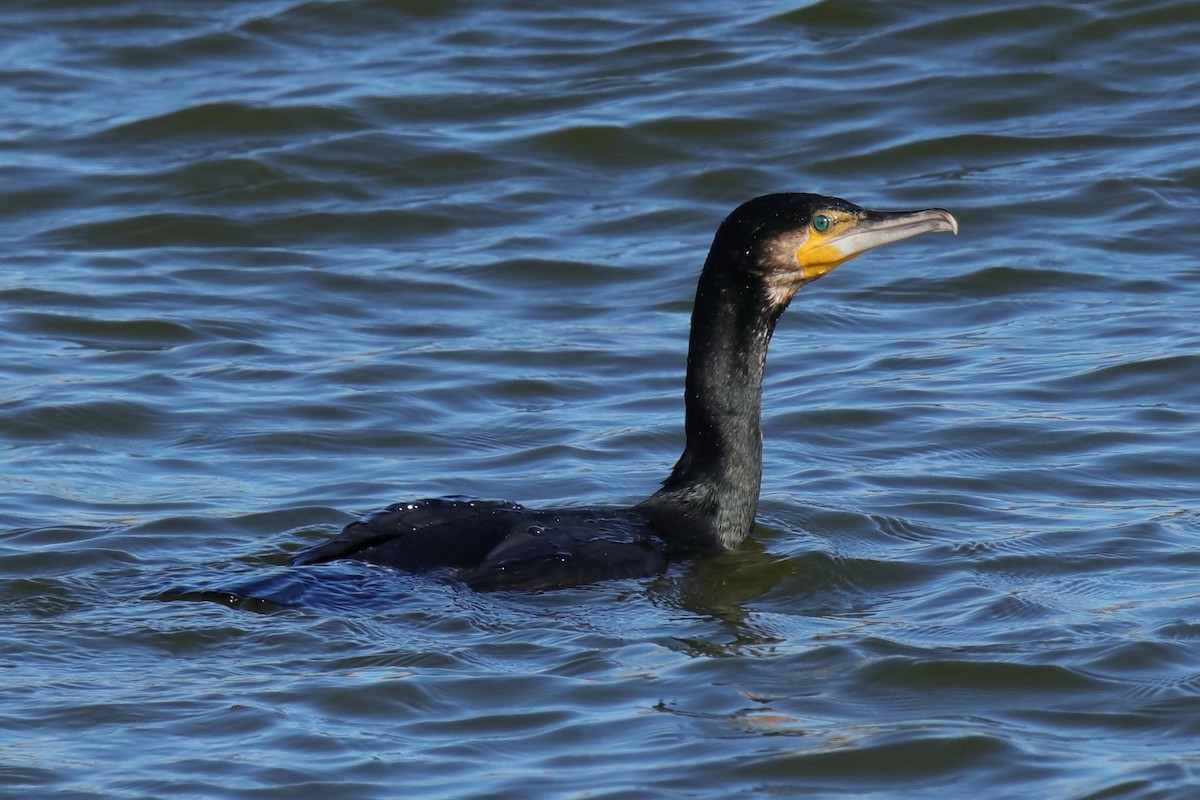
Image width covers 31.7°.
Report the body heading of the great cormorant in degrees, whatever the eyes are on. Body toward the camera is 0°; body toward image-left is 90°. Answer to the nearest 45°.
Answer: approximately 270°
